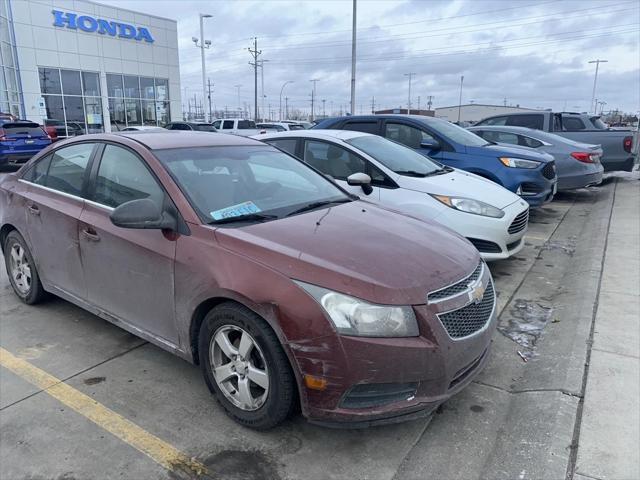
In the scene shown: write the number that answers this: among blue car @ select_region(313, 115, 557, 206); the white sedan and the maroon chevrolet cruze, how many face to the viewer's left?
0

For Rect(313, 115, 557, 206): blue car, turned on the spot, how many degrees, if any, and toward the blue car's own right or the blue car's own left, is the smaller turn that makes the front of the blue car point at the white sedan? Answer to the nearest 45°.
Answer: approximately 45° to the blue car's own right

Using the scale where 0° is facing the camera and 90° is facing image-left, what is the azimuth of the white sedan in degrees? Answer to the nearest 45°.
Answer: approximately 315°

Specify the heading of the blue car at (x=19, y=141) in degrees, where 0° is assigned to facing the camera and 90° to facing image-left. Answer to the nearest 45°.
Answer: approximately 135°

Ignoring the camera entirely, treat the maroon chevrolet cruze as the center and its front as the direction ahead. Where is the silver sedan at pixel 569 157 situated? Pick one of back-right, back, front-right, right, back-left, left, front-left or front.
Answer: left

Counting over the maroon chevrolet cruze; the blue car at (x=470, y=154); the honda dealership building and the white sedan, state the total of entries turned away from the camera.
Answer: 0

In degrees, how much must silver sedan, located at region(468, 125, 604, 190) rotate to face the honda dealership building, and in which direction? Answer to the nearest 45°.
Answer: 0° — it already faces it

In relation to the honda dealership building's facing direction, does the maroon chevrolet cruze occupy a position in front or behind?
in front

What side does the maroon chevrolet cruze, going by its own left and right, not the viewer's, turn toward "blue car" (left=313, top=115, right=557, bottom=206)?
left

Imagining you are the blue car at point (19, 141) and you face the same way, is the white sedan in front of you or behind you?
behind

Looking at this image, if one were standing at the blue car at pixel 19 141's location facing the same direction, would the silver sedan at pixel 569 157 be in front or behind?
behind

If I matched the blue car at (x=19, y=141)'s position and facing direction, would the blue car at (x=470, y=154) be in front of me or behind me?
behind

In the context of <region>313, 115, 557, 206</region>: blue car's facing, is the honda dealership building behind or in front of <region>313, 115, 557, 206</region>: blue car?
behind

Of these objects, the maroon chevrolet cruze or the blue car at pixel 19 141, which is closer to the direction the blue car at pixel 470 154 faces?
the maroon chevrolet cruze

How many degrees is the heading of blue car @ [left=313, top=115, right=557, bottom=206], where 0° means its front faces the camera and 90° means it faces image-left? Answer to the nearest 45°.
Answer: approximately 315°
